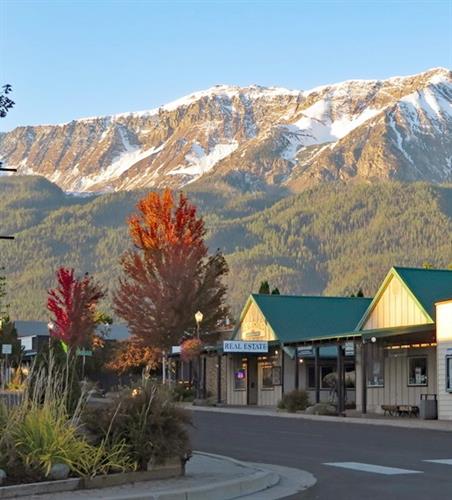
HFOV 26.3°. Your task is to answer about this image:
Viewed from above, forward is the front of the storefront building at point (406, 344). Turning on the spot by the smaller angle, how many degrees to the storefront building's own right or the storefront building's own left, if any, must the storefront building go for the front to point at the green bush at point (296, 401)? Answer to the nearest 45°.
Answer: approximately 90° to the storefront building's own right

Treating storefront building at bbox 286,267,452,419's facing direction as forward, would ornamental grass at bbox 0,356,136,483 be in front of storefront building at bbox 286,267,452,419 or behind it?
in front

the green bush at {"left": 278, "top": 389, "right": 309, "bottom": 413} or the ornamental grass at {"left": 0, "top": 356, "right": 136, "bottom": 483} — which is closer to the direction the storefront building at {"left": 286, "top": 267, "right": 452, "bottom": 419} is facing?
the ornamental grass

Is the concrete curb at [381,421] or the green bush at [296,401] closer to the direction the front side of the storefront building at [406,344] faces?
the concrete curb

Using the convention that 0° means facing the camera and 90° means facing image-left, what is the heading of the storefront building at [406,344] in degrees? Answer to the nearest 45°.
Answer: approximately 45°
